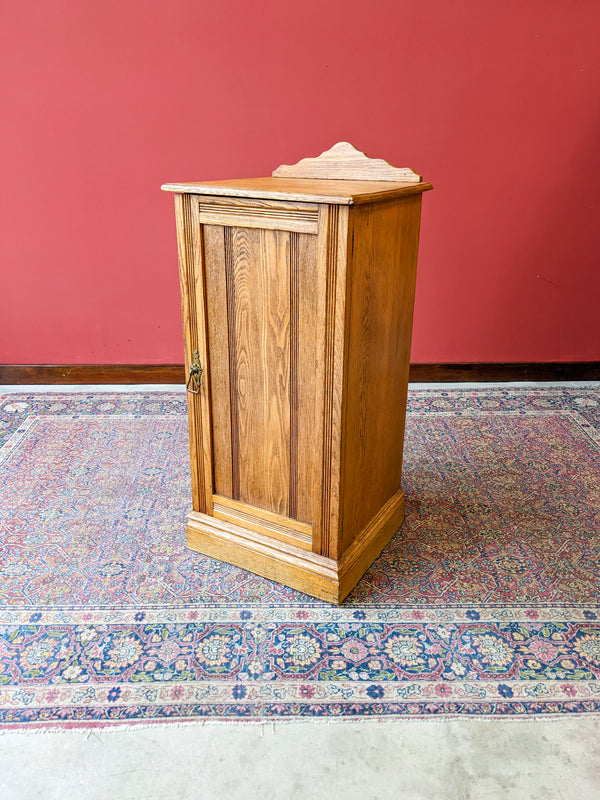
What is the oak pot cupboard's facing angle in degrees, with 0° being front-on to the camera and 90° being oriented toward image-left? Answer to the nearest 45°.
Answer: approximately 45°
